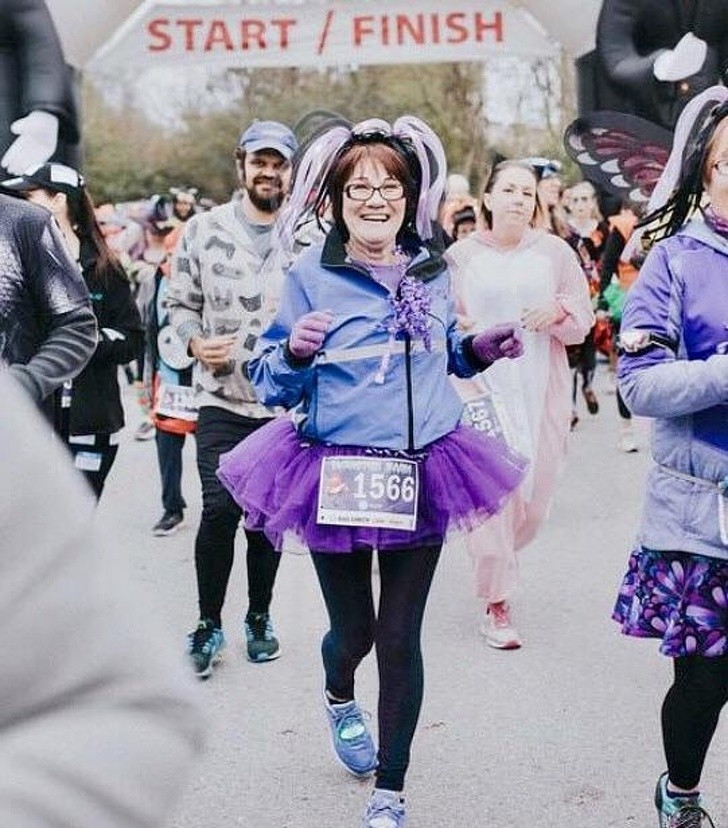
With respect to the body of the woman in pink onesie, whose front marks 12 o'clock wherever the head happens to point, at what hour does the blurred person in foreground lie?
The blurred person in foreground is roughly at 12 o'clock from the woman in pink onesie.

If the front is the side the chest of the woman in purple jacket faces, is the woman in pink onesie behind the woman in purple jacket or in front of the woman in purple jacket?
behind

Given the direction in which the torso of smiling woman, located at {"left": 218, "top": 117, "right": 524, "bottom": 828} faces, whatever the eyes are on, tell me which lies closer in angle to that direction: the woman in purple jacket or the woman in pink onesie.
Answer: the woman in purple jacket

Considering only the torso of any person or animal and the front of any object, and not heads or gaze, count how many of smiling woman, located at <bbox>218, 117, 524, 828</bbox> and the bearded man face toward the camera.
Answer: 2

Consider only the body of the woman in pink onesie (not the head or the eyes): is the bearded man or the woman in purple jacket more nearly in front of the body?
the woman in purple jacket

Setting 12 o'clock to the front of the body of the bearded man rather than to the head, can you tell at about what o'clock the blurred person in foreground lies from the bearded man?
The blurred person in foreground is roughly at 12 o'clock from the bearded man.

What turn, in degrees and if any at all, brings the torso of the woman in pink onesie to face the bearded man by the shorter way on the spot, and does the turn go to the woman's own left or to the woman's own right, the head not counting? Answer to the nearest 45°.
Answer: approximately 45° to the woman's own right
